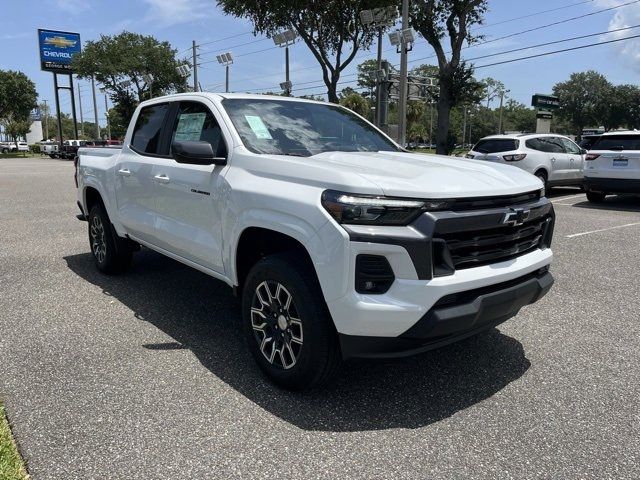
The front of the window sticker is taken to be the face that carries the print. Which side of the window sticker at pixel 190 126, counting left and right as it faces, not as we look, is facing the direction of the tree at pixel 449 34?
back

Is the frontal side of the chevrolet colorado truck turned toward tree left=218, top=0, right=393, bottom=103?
no

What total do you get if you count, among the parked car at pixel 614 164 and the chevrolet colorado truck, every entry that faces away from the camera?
1

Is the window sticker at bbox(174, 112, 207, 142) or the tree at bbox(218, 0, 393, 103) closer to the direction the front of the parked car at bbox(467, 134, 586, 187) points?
the tree

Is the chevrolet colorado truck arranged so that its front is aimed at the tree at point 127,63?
no

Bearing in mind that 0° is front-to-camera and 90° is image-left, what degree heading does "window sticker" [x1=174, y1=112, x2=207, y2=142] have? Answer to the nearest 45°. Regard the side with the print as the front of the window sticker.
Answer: approximately 45°

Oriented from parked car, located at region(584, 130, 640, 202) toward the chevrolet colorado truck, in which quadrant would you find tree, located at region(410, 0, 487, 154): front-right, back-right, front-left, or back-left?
back-right

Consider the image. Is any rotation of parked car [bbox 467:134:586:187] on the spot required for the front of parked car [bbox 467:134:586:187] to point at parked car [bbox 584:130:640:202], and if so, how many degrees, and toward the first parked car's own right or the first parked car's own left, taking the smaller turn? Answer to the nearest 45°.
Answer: approximately 90° to the first parked car's own right

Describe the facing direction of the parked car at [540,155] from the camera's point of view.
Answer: facing away from the viewer and to the right of the viewer

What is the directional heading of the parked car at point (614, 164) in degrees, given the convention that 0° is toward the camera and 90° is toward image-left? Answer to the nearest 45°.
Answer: approximately 180°

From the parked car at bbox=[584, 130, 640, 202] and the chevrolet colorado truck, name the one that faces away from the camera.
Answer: the parked car

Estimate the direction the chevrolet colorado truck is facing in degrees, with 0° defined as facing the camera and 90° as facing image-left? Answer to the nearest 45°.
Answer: approximately 315°

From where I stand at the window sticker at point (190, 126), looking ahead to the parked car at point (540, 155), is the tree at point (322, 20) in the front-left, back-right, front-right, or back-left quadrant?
front-left

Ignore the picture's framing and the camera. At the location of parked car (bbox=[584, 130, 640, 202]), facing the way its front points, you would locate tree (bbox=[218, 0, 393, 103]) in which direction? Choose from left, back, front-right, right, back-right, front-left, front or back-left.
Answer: front-left

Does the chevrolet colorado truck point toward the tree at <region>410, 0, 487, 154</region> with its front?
no
